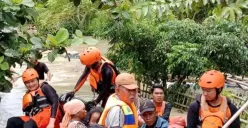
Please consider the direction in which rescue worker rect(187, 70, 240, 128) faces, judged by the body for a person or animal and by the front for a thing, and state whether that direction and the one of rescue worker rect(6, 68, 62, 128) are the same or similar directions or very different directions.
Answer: same or similar directions

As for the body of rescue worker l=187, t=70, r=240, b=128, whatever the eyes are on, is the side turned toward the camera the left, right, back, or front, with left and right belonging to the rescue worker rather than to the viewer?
front

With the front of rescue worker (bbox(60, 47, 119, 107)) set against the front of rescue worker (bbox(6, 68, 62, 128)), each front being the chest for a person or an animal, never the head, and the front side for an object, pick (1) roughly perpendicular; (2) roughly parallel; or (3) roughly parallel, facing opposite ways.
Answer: roughly parallel

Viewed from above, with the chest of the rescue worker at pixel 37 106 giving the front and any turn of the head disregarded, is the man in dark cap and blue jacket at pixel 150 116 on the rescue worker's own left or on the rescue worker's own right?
on the rescue worker's own left

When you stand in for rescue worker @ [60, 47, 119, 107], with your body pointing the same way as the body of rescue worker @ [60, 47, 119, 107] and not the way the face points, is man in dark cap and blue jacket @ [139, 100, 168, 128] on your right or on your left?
on your left

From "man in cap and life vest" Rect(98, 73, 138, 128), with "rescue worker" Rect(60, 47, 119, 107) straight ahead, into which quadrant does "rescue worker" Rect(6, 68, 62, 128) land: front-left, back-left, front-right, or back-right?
front-left

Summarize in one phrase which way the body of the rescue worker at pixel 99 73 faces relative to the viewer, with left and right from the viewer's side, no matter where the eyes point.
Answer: facing the viewer and to the left of the viewer
